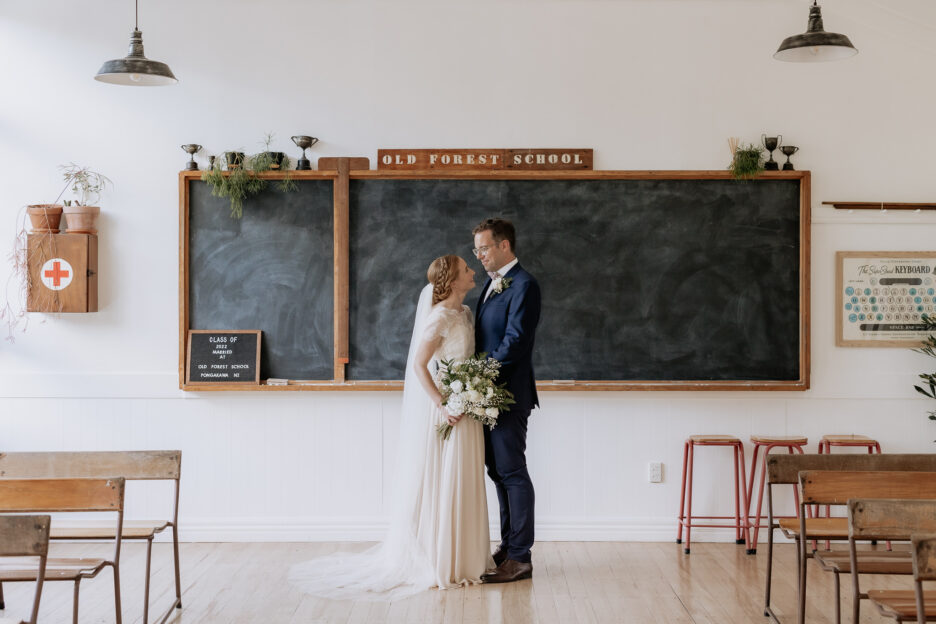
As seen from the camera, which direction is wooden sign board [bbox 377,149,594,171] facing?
toward the camera

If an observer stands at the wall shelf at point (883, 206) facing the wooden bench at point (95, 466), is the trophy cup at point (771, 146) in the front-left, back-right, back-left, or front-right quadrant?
front-right

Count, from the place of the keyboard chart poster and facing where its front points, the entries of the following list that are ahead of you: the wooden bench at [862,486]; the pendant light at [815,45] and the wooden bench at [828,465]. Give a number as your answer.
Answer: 3

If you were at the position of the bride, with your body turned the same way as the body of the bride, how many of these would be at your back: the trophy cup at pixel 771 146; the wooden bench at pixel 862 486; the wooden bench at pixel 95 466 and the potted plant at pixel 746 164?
1

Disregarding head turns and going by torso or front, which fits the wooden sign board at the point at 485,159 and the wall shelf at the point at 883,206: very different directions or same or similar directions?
same or similar directions

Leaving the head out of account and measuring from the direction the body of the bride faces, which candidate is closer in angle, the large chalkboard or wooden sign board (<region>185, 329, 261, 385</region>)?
the large chalkboard

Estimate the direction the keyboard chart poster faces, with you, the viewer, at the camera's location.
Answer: facing the viewer

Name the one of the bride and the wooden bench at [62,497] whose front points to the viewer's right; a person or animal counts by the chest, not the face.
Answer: the bride

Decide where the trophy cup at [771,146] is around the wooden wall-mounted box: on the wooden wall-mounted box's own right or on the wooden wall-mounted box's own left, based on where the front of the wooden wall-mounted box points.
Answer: on the wooden wall-mounted box's own left

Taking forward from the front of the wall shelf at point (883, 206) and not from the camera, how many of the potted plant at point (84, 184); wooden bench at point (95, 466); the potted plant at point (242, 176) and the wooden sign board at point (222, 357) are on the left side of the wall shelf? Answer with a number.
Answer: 0

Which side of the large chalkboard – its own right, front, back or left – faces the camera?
front

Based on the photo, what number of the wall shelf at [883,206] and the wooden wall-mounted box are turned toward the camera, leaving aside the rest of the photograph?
2

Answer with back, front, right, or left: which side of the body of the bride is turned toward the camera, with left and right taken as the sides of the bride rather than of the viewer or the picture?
right

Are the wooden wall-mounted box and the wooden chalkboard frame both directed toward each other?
no

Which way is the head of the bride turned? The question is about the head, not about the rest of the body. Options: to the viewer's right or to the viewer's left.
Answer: to the viewer's right
